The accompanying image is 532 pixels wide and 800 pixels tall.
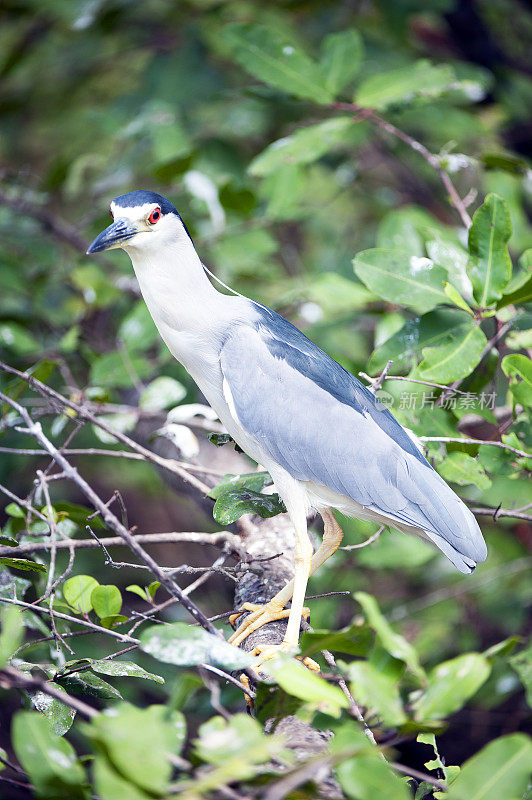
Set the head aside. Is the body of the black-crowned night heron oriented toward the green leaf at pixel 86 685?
no

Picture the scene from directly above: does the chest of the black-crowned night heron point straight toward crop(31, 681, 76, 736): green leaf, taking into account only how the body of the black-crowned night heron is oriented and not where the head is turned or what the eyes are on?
no

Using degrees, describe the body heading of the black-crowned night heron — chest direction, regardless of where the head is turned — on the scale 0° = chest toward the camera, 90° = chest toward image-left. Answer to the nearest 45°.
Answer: approximately 90°

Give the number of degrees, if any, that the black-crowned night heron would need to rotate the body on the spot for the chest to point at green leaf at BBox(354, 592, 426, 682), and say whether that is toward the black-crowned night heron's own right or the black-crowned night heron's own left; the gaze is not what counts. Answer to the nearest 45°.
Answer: approximately 90° to the black-crowned night heron's own left

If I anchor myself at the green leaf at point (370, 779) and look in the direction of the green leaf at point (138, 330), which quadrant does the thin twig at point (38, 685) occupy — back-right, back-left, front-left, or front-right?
front-left

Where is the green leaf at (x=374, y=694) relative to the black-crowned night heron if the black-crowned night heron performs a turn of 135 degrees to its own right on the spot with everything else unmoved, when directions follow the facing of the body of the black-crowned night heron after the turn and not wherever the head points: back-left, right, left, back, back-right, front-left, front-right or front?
back-right

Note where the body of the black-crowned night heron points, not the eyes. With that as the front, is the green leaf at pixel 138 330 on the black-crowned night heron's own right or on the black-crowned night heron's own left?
on the black-crowned night heron's own right

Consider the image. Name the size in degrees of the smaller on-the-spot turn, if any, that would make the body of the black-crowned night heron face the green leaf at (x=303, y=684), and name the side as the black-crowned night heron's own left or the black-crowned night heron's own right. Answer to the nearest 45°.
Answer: approximately 90° to the black-crowned night heron's own left

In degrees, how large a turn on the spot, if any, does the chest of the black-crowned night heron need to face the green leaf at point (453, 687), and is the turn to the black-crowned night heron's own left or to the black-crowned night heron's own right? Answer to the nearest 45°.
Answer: approximately 90° to the black-crowned night heron's own left

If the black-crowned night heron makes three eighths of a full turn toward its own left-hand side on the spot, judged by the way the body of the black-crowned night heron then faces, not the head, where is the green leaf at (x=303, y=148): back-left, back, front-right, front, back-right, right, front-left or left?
back-left

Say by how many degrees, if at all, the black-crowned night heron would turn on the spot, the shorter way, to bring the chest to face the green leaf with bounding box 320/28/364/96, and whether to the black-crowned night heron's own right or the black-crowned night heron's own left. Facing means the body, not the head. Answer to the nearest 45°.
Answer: approximately 90° to the black-crowned night heron's own right
